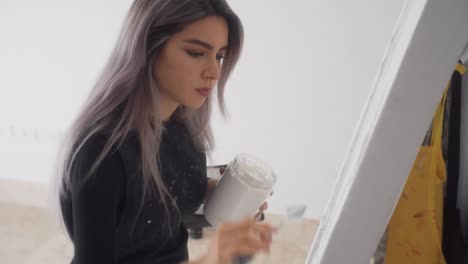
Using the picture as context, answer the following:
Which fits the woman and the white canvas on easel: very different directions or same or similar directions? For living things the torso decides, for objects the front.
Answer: very different directions

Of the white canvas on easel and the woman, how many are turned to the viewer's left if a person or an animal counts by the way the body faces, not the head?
1

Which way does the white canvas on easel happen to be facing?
to the viewer's left
